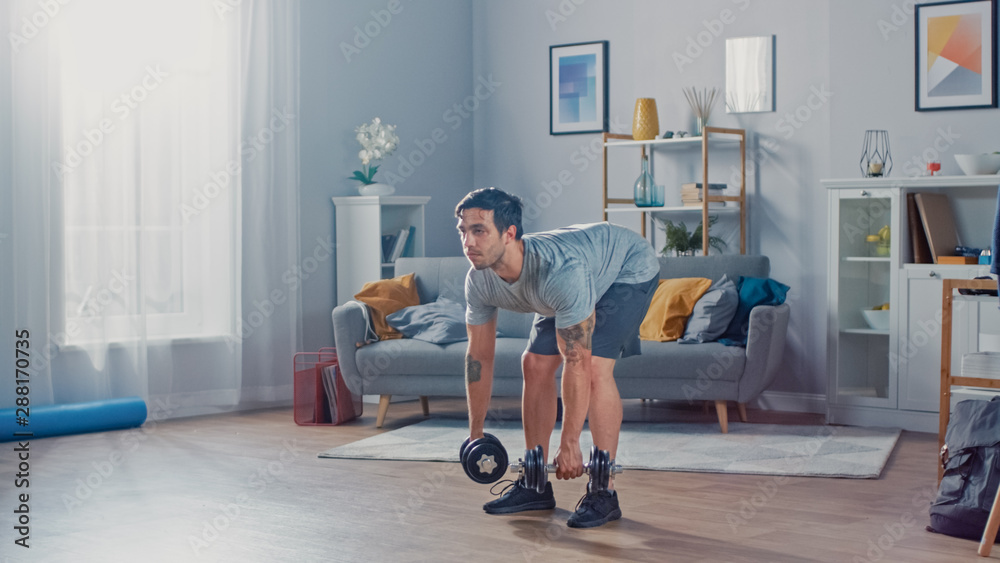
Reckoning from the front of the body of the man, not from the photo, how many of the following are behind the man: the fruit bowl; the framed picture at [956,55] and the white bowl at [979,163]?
3

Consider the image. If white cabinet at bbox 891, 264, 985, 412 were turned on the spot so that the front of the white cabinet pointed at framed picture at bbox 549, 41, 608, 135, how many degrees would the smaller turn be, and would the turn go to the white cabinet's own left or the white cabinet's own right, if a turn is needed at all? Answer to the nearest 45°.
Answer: approximately 135° to the white cabinet's own right

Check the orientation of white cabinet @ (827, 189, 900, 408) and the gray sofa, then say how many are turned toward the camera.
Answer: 2

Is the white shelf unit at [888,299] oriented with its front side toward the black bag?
yes

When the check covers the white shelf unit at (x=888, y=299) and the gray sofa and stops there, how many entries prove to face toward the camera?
2

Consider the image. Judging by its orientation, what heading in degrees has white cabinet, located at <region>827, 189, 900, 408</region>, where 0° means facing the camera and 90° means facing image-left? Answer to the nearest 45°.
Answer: approximately 0°

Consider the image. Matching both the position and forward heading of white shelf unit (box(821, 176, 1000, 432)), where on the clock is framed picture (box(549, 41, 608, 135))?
The framed picture is roughly at 4 o'clock from the white shelf unit.

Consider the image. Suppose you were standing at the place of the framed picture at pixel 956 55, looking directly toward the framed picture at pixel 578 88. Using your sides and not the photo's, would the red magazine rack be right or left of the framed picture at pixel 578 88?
left

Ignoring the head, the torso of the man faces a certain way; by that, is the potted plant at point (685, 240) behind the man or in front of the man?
behind

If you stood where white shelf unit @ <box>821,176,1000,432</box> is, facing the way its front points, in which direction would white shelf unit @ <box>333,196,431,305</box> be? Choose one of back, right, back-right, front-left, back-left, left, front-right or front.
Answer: right

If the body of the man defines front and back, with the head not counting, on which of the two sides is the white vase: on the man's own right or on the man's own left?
on the man's own right
